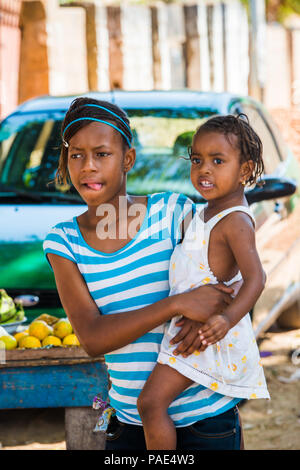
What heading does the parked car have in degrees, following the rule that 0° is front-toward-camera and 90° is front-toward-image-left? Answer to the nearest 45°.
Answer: approximately 0°

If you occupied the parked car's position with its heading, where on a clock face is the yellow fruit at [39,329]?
The yellow fruit is roughly at 12 o'clock from the parked car.

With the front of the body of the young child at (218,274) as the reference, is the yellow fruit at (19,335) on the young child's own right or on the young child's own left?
on the young child's own right

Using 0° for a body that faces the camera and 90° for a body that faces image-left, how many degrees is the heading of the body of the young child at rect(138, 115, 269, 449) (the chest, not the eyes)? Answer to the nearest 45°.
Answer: approximately 45°

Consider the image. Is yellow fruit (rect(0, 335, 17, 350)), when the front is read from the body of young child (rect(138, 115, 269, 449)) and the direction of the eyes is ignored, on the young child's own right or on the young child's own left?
on the young child's own right

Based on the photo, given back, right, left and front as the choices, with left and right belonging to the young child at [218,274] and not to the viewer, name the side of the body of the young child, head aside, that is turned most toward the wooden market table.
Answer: right

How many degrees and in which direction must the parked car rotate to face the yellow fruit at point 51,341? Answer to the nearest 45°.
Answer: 0° — it already faces it

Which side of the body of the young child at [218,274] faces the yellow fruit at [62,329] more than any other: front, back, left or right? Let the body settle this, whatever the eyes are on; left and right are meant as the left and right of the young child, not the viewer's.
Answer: right

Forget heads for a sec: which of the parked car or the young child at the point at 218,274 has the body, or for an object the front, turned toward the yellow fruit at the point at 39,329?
the parked car

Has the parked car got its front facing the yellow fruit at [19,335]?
yes
